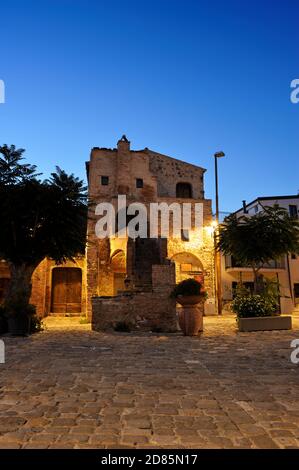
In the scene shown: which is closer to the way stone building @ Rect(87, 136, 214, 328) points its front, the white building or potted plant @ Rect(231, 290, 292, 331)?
the potted plant

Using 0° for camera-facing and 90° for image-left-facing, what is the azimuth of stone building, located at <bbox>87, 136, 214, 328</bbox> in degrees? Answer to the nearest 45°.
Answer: approximately 0°

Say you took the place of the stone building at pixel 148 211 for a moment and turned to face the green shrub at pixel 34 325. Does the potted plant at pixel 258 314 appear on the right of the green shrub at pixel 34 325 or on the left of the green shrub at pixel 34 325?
left

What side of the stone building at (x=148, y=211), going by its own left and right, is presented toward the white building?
left

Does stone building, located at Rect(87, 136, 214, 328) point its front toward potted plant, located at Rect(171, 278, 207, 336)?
yes
